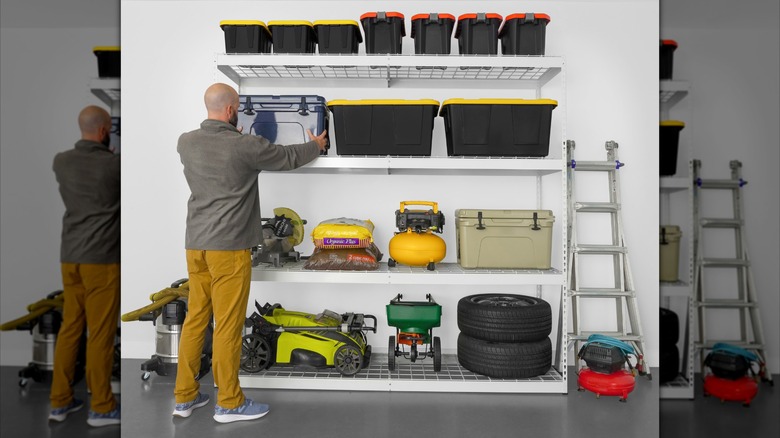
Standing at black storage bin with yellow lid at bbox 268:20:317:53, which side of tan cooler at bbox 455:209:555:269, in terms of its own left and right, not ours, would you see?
right

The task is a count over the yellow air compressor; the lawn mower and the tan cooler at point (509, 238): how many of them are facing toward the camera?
2

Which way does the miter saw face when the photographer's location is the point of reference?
facing the viewer and to the left of the viewer

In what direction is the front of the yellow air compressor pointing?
toward the camera

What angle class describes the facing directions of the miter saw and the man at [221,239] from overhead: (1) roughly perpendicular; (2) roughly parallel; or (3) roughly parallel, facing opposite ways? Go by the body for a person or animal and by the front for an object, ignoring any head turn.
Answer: roughly parallel, facing opposite ways

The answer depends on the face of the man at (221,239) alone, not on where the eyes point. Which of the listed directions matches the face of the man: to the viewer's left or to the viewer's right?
to the viewer's right

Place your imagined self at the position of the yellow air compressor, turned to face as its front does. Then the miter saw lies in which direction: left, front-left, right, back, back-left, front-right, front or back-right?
right
